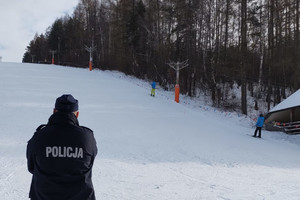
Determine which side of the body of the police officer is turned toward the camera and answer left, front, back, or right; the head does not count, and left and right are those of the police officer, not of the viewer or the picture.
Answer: back

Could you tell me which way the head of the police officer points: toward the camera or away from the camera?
away from the camera
